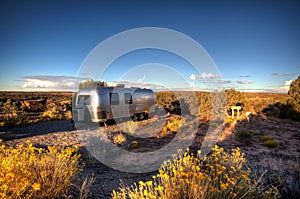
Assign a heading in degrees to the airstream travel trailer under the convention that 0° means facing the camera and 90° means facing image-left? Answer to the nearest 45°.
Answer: approximately 45°
